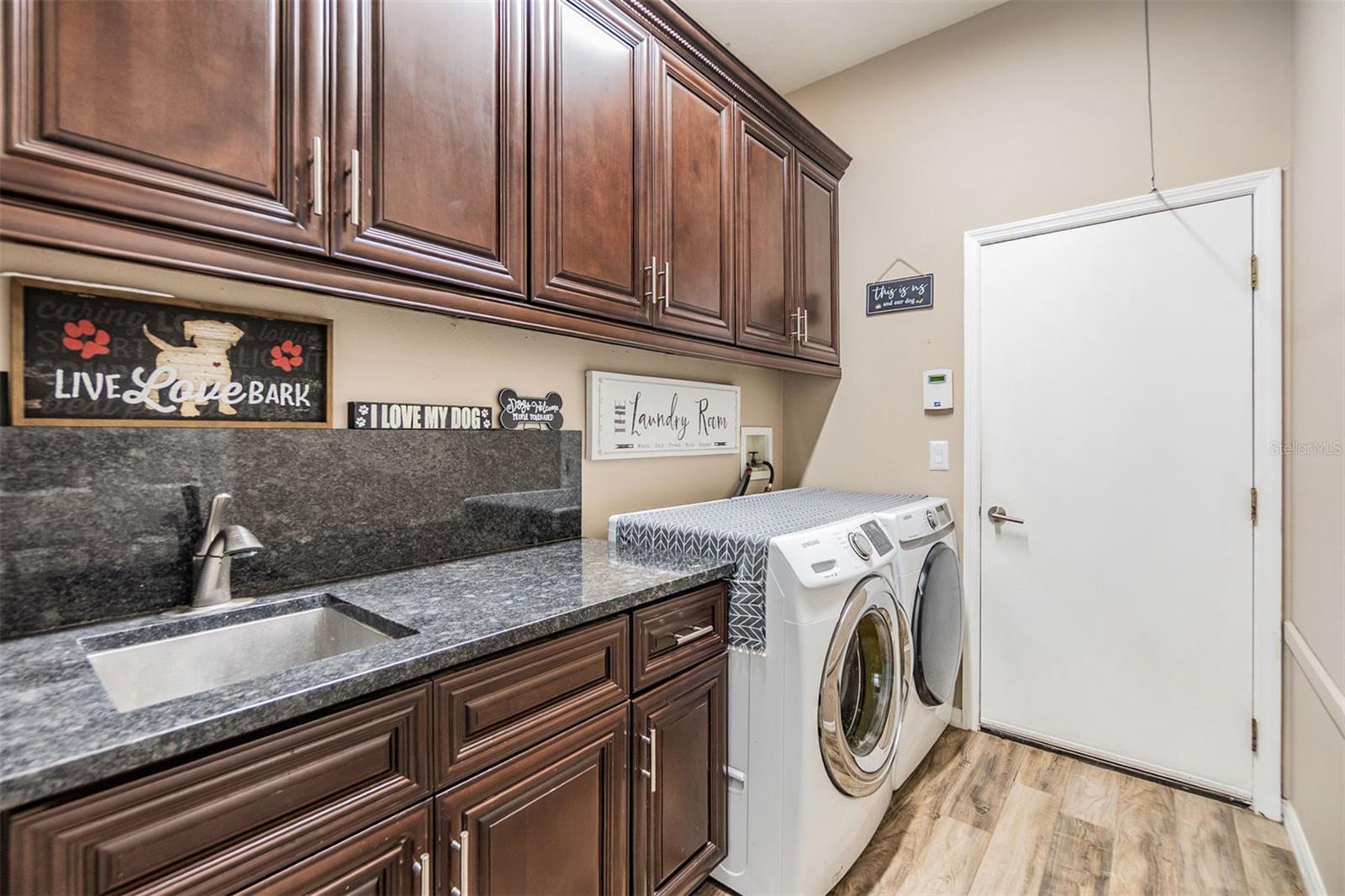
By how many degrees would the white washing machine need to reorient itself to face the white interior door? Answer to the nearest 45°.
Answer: approximately 90° to its left

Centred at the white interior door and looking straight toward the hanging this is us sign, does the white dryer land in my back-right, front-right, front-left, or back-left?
front-left

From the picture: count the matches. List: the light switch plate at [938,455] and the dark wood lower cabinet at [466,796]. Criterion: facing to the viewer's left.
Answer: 0

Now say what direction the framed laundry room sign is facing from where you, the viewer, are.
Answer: facing the viewer and to the right of the viewer

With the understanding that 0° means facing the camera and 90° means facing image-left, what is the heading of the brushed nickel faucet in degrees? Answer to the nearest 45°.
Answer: approximately 315°

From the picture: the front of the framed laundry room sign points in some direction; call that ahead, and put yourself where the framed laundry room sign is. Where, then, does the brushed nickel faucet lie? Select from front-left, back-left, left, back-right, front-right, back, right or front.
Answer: right

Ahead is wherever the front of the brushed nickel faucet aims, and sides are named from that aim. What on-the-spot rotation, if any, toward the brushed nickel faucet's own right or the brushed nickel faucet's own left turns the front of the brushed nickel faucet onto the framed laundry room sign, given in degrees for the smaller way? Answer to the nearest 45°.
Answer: approximately 45° to the brushed nickel faucet's own left

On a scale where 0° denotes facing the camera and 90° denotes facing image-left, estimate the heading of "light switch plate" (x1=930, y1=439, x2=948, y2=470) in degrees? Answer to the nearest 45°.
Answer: approximately 0°

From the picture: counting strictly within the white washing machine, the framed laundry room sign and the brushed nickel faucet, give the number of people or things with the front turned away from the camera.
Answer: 0

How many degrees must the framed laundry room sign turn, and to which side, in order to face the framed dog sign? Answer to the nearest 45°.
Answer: approximately 90° to its right

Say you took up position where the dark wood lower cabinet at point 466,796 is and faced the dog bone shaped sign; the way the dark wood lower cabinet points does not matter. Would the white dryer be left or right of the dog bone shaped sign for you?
right

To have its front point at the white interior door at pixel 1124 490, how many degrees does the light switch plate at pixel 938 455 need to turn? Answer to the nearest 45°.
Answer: approximately 90° to its left

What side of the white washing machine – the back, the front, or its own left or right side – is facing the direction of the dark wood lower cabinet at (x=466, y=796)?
right

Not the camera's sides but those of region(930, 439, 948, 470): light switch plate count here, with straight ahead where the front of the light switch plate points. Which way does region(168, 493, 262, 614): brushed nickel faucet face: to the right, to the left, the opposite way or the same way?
to the left

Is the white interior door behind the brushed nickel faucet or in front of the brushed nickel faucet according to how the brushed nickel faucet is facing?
in front
